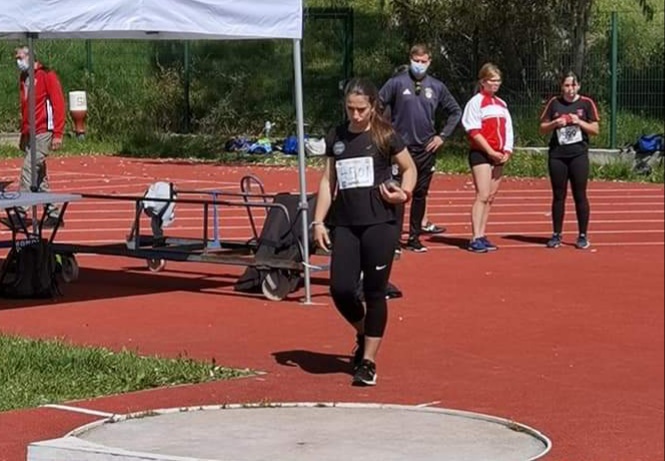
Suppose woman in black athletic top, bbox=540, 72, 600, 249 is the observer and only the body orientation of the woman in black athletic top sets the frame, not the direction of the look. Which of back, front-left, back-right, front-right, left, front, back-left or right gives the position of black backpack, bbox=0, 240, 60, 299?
front-right

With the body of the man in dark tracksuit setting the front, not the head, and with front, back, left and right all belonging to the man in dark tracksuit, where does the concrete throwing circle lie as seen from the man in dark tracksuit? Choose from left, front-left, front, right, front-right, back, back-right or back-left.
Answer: front

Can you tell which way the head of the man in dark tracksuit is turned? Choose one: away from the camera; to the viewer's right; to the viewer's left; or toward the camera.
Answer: toward the camera

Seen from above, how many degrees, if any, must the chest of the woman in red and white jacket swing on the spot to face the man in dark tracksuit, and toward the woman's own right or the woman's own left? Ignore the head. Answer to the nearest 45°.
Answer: approximately 90° to the woman's own right

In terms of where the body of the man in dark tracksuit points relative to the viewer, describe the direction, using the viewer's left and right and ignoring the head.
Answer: facing the viewer

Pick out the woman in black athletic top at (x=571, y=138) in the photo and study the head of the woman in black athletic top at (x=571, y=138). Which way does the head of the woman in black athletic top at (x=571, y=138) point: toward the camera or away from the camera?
toward the camera

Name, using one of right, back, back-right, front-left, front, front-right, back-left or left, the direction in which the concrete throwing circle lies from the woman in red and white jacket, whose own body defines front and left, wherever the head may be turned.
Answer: front-right

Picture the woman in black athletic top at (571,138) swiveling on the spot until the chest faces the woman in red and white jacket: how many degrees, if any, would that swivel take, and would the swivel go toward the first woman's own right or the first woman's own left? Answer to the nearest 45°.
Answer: approximately 90° to the first woman's own right

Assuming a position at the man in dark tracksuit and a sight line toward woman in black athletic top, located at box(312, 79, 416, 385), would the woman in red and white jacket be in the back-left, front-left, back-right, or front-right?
back-left

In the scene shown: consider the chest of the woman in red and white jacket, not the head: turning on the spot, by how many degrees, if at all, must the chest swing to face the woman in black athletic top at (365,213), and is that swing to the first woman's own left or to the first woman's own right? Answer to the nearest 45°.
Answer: approximately 45° to the first woman's own right

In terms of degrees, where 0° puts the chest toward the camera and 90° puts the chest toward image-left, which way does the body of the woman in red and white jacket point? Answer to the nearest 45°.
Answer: approximately 315°

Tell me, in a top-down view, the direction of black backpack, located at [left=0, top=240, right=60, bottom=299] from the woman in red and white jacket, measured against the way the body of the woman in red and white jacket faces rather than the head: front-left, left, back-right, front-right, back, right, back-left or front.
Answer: right

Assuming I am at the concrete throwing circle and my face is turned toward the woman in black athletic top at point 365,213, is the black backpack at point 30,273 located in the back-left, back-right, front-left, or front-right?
front-left

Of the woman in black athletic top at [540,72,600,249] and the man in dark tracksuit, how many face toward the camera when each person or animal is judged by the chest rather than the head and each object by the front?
2

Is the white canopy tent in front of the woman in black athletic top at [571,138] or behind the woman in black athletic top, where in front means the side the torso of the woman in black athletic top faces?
in front

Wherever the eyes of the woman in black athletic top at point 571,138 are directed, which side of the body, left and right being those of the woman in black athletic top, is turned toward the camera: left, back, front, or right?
front
